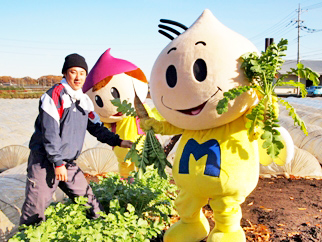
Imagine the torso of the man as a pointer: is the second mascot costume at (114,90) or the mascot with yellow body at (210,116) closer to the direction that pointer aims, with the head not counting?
the mascot with yellow body

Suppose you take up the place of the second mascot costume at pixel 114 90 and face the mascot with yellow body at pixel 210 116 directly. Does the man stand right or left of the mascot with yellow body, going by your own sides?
right

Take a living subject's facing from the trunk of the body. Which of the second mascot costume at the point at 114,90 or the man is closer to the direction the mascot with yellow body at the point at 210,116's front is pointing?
the man

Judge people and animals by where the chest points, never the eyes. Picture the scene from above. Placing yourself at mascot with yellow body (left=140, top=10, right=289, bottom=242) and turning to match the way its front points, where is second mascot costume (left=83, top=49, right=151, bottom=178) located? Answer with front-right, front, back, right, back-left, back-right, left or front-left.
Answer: right

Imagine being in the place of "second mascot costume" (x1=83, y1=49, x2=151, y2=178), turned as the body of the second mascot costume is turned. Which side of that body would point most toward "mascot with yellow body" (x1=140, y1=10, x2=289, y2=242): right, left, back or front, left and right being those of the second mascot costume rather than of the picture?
left

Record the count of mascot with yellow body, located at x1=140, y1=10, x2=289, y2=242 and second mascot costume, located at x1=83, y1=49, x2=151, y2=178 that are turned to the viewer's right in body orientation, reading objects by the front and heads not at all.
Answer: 0

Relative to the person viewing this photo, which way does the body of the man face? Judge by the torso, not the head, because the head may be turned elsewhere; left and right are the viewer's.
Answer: facing the viewer and to the right of the viewer

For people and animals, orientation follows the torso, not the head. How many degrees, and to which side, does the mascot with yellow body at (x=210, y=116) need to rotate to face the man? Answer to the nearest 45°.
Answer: approximately 45° to its right

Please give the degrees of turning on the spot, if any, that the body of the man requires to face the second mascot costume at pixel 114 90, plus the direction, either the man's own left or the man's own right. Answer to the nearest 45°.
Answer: approximately 90° to the man's own left
